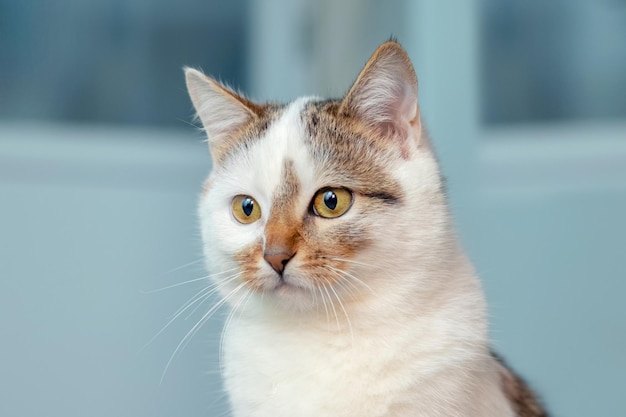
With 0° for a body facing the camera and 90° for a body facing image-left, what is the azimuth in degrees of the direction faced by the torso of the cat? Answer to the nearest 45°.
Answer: approximately 45°
